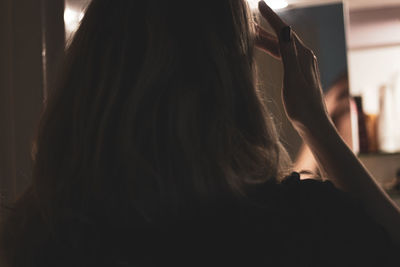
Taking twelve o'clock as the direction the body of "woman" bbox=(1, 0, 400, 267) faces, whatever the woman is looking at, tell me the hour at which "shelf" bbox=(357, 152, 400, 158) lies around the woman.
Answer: The shelf is roughly at 1 o'clock from the woman.

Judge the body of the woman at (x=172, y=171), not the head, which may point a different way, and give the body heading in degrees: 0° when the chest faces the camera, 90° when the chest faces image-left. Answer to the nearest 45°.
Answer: approximately 180°

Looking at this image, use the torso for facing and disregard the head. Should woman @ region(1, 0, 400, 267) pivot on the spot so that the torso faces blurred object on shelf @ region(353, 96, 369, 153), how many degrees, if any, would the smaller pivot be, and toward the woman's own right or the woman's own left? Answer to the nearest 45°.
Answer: approximately 45° to the woman's own right

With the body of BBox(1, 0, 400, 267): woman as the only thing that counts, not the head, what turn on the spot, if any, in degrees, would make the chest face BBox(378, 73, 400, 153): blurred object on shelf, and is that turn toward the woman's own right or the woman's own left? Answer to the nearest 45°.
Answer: approximately 45° to the woman's own right

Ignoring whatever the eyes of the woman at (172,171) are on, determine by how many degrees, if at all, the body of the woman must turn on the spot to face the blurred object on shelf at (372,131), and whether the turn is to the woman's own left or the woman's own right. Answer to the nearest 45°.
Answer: approximately 45° to the woman's own right

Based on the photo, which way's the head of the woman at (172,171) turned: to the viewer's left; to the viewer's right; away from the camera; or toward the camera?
away from the camera
